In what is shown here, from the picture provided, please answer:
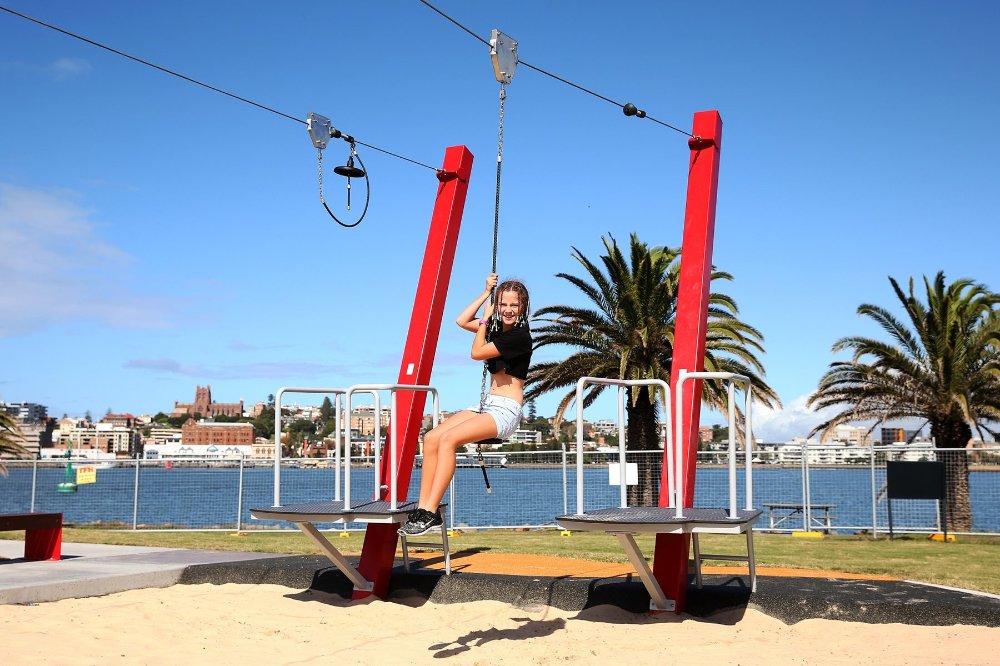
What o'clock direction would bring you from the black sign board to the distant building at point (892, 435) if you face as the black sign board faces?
The distant building is roughly at 6 o'clock from the black sign board.

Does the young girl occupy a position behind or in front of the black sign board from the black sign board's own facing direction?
in front

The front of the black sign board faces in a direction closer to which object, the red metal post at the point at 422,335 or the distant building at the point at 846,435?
the red metal post

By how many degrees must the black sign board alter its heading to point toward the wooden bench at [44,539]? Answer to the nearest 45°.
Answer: approximately 45° to its right

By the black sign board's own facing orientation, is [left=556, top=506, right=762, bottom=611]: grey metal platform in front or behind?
in front

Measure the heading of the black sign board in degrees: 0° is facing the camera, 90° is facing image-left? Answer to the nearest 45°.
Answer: approximately 0°

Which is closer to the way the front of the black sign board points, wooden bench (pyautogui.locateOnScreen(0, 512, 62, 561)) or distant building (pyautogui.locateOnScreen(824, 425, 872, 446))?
the wooden bench

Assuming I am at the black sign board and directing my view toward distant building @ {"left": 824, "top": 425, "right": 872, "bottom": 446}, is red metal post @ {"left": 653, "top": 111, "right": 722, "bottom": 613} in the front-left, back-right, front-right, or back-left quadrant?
back-left

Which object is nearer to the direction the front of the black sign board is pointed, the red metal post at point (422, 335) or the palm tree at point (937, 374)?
the red metal post

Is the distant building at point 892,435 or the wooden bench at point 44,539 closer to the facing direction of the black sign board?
the wooden bench

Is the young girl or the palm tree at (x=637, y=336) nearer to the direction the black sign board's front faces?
the young girl

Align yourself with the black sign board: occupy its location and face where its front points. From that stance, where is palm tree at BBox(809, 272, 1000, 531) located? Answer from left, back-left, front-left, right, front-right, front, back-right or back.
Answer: back

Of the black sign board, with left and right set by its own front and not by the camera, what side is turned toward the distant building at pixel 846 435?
back
